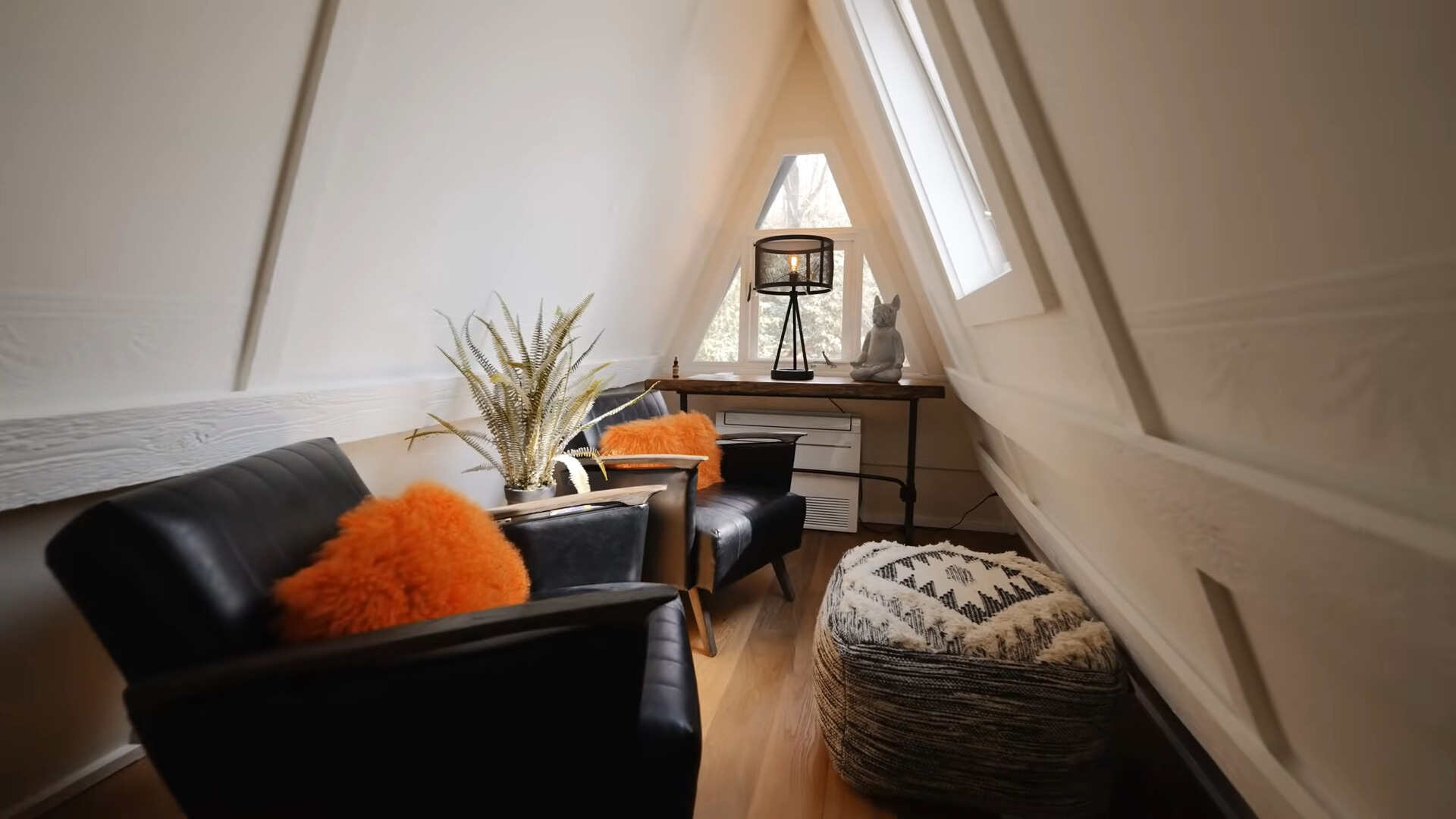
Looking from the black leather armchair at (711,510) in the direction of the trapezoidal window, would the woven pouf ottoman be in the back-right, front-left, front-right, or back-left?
back-right

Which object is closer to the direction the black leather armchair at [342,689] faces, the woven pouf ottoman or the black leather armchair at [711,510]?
the woven pouf ottoman

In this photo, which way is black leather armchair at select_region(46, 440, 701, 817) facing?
to the viewer's right

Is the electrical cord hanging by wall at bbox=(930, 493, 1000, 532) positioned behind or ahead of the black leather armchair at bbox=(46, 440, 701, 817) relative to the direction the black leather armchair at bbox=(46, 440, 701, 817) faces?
ahead

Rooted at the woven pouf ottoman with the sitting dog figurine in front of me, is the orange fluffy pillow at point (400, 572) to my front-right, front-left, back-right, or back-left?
back-left

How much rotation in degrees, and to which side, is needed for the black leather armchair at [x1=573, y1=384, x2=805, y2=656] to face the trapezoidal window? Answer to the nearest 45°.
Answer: approximately 135° to its left

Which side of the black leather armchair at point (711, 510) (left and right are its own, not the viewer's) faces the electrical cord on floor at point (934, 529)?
left

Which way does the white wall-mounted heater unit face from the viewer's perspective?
toward the camera

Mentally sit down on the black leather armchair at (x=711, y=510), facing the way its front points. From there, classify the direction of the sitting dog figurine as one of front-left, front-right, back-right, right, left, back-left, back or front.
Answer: left
